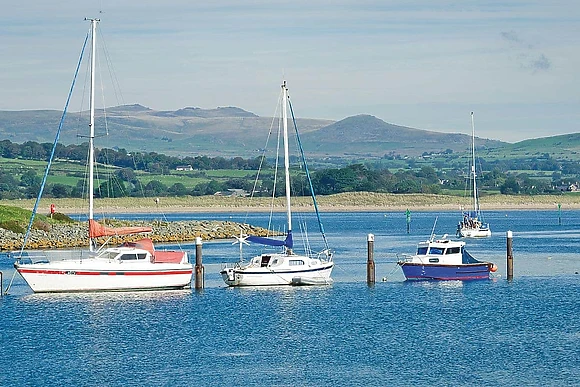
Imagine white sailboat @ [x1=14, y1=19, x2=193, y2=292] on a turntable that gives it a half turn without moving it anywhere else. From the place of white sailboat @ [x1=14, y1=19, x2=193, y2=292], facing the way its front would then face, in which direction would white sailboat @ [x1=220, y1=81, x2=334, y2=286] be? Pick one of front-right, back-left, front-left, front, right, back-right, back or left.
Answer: front

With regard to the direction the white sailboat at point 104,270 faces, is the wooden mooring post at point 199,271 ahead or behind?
behind

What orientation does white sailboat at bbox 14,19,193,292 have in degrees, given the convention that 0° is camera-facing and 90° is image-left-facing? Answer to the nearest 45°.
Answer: approximately 90°
